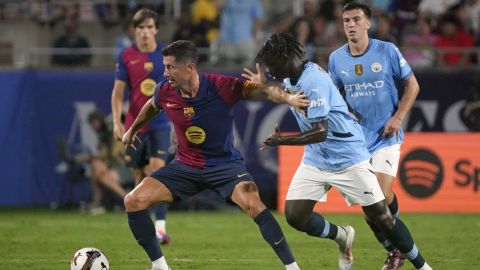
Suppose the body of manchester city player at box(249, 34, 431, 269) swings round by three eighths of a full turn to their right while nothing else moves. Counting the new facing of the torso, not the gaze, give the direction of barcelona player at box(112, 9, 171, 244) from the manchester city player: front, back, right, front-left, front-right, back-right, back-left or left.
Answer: left

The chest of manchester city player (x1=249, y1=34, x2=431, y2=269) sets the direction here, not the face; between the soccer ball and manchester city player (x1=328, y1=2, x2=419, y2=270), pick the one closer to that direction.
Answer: the soccer ball

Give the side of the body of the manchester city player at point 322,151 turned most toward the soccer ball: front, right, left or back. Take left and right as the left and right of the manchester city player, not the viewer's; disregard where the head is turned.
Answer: front

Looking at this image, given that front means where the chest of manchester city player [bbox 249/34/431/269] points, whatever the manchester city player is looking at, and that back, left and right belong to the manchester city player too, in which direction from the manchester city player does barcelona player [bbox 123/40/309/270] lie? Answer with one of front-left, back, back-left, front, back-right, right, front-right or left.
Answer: front

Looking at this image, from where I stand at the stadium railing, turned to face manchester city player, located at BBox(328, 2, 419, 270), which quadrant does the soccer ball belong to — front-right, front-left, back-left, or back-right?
front-right

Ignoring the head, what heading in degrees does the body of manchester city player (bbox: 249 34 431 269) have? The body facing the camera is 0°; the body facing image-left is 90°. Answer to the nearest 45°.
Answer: approximately 90°

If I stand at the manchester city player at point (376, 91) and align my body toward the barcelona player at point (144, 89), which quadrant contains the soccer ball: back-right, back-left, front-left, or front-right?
front-left
